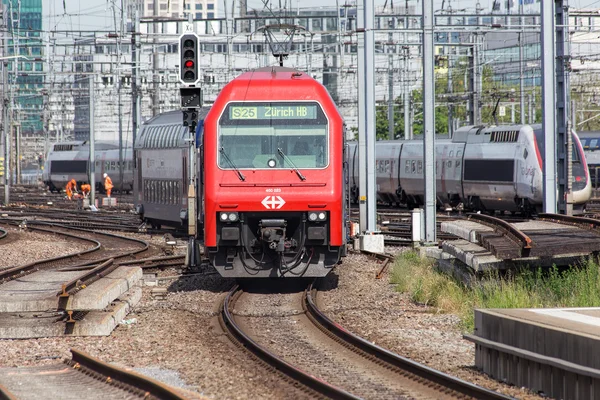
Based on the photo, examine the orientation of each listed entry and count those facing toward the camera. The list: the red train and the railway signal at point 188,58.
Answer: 2

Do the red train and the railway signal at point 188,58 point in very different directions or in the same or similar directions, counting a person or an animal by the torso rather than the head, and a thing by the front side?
same or similar directions

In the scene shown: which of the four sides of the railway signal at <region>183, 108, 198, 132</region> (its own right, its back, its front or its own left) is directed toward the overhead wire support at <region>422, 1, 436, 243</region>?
left

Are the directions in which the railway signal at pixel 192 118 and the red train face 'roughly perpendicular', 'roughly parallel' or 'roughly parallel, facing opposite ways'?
roughly parallel

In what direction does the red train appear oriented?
toward the camera

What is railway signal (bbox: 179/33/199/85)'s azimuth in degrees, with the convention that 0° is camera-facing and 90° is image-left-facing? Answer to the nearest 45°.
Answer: approximately 0°

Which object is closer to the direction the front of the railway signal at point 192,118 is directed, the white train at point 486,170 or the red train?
the red train

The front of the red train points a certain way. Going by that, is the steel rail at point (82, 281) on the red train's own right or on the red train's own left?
on the red train's own right

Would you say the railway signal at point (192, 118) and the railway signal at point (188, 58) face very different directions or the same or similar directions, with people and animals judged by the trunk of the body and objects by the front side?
same or similar directions

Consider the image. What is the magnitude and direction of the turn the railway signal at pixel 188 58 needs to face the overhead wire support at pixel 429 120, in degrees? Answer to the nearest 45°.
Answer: approximately 90° to its left

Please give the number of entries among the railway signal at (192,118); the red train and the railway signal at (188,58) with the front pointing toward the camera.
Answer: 3

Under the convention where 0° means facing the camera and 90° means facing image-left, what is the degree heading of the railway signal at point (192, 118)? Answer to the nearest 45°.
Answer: approximately 0°
